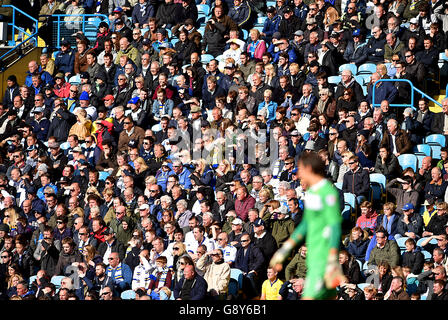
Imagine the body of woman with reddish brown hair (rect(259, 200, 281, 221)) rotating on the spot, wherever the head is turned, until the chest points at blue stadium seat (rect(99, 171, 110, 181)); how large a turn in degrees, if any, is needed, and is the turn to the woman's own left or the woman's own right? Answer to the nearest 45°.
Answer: approximately 90° to the woman's own right

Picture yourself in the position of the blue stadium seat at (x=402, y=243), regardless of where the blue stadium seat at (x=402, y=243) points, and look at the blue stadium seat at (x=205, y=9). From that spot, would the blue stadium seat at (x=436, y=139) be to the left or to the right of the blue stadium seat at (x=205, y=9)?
right

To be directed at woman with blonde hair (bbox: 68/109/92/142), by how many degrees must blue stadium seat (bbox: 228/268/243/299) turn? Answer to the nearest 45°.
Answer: approximately 90° to its right

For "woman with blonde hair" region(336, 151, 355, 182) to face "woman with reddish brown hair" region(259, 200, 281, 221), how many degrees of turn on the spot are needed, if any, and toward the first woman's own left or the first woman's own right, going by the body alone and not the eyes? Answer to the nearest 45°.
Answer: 0° — they already face them

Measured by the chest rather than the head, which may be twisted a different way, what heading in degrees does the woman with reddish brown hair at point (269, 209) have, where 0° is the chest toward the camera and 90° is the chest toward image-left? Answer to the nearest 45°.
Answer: approximately 45°

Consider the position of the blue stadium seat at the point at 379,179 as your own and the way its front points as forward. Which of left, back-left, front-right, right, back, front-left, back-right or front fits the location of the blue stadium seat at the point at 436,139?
back

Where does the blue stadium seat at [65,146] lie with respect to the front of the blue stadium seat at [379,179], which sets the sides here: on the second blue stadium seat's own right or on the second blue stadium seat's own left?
on the second blue stadium seat's own right

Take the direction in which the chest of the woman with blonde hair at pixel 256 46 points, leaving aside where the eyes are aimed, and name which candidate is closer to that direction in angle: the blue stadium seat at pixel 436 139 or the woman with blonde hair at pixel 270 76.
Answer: the woman with blonde hair
